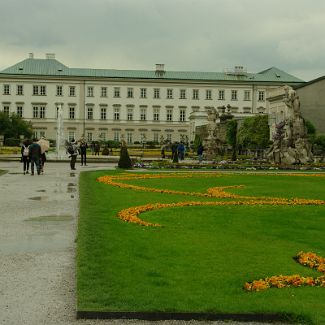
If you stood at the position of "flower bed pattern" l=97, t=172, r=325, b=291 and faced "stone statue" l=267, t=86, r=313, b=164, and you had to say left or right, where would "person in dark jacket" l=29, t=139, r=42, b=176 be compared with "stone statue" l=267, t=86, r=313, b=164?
left

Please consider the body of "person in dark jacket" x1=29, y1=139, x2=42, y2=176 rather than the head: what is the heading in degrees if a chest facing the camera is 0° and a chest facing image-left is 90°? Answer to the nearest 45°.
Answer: approximately 180°

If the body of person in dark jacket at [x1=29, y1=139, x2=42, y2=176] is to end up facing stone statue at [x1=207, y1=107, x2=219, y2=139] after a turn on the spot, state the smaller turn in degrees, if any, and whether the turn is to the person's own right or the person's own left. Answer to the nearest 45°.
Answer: approximately 45° to the person's own right
